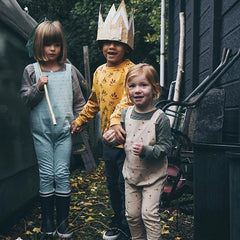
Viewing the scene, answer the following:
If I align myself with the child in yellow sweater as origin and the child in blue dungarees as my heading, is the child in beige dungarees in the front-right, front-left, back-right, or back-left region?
back-left

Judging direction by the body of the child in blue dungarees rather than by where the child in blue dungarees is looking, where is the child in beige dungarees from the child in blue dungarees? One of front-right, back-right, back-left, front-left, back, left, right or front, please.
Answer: front-left

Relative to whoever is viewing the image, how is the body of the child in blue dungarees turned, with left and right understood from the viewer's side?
facing the viewer

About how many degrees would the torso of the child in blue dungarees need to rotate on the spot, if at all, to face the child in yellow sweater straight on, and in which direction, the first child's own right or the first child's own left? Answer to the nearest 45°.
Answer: approximately 90° to the first child's own left
